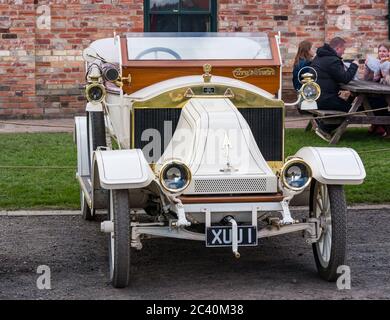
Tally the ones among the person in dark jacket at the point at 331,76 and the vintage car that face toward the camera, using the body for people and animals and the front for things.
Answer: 1

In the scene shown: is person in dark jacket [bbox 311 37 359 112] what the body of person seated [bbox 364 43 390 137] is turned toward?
yes

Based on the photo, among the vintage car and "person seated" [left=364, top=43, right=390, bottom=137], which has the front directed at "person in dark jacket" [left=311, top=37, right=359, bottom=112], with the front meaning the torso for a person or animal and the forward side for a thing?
the person seated

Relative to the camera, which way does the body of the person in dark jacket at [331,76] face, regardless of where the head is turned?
to the viewer's right

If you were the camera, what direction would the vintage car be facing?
facing the viewer

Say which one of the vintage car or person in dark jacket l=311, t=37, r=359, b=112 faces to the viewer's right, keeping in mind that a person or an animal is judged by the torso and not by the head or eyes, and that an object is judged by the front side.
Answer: the person in dark jacket

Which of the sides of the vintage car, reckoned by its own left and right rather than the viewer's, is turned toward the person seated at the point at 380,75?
back

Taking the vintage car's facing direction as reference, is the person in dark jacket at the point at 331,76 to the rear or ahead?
to the rear

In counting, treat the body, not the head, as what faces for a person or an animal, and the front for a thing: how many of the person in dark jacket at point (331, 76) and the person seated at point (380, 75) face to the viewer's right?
1

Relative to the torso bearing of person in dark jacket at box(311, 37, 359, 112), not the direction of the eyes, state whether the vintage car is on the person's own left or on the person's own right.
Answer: on the person's own right

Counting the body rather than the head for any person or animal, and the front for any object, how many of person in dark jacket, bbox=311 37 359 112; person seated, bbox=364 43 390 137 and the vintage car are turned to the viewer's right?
1
